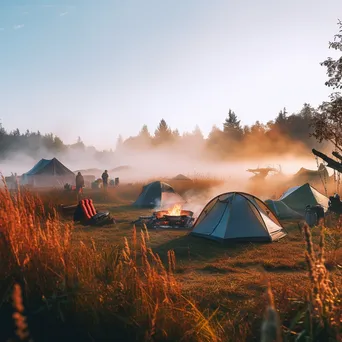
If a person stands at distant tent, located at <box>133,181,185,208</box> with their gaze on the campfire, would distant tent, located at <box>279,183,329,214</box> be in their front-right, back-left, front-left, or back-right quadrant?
front-left

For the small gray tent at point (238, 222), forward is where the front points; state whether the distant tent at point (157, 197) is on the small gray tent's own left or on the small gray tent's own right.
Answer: on the small gray tent's own right

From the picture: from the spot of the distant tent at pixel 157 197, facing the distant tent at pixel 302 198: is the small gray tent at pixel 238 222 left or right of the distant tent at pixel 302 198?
right

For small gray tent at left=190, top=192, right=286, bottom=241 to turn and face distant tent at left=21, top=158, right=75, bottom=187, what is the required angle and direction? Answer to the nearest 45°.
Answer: approximately 90° to its right

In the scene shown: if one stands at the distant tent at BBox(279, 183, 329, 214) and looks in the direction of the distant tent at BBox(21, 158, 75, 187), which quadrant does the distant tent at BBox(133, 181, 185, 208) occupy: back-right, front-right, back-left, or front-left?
front-left

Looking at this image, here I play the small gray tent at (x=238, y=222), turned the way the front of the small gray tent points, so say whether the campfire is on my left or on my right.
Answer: on my right

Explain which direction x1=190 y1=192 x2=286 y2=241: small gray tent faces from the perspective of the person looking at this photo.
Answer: facing the viewer and to the left of the viewer
